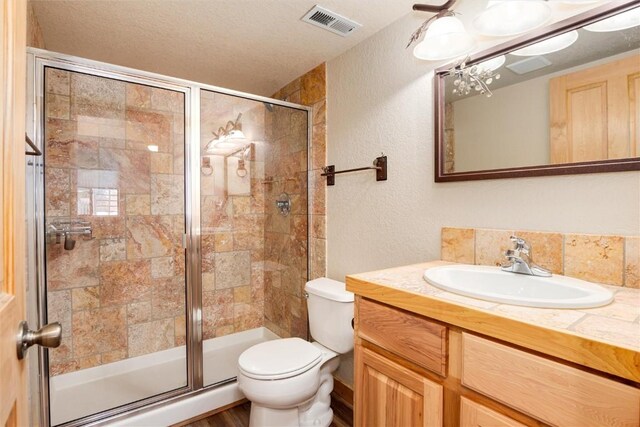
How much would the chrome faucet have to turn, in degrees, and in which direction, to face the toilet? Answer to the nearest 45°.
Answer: approximately 45° to its right

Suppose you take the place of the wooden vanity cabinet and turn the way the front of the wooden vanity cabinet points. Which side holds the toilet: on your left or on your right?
on your right

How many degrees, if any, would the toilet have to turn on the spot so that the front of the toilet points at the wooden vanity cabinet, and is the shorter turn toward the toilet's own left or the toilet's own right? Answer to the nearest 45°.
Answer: approximately 90° to the toilet's own left

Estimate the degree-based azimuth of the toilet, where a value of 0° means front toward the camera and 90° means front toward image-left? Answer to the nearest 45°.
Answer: approximately 45°

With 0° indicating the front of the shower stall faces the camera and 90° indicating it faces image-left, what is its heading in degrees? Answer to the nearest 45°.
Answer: approximately 315°

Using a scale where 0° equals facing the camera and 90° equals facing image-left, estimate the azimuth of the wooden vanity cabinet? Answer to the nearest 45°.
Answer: approximately 45°
